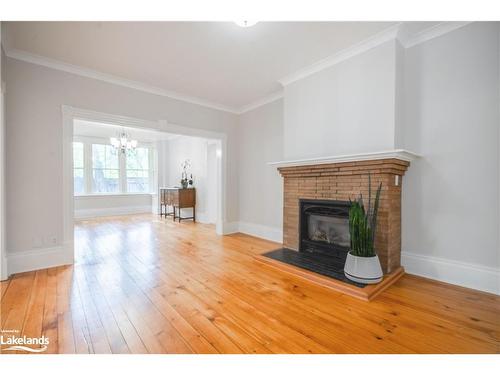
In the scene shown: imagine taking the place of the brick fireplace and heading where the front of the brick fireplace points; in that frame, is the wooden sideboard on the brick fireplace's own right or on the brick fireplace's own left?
on the brick fireplace's own right

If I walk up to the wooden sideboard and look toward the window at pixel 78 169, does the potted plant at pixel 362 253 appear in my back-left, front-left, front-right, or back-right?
back-left

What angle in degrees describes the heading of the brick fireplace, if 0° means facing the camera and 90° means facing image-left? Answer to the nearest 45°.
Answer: approximately 45°

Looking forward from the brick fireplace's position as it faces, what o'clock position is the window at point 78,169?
The window is roughly at 2 o'clock from the brick fireplace.

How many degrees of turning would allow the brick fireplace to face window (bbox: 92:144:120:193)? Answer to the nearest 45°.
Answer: approximately 45° to its right
